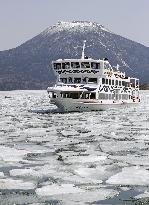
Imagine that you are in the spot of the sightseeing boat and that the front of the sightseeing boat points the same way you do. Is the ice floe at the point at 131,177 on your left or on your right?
on your left

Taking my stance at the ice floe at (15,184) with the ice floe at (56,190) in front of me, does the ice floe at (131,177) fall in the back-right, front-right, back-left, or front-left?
front-left

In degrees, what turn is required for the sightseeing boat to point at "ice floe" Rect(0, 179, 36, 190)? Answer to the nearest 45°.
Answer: approximately 45° to its left

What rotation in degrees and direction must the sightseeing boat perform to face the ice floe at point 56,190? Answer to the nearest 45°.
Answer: approximately 45° to its left

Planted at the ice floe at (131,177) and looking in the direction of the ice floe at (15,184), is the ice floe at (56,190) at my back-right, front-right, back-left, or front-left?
front-left

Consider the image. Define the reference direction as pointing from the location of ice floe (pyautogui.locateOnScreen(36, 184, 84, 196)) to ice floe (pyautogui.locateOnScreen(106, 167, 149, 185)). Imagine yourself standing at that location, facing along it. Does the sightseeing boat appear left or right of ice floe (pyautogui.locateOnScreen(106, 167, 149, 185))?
left

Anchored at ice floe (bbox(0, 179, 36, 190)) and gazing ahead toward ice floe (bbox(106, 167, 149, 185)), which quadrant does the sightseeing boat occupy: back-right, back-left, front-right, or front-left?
front-left
